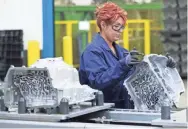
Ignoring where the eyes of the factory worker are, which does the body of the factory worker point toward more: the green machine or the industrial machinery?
the industrial machinery

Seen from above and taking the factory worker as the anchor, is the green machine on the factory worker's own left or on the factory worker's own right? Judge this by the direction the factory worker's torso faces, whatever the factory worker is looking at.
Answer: on the factory worker's own left

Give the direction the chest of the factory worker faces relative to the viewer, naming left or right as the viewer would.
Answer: facing the viewer and to the right of the viewer

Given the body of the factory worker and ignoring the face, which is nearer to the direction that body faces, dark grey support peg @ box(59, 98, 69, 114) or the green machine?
the dark grey support peg
